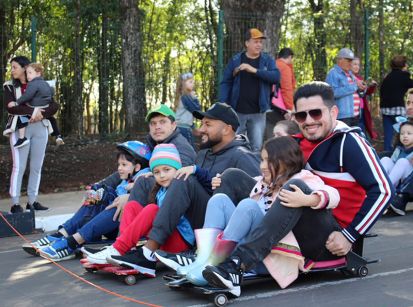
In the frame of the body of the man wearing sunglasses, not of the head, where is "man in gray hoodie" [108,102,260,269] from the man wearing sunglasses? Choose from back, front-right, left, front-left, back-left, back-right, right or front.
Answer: right

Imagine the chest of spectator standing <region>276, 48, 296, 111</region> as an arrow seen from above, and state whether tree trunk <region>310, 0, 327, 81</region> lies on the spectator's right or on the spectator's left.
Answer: on the spectator's left

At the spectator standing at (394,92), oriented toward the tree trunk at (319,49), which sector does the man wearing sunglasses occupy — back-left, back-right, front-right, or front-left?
back-left

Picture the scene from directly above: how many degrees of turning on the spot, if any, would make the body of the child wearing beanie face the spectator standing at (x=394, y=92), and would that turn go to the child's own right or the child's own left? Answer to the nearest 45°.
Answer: approximately 180°

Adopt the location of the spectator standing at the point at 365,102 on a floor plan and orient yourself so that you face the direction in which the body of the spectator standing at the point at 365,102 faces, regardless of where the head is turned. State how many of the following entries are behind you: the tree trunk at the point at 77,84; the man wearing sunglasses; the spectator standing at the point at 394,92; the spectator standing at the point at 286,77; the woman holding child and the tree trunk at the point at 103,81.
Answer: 1

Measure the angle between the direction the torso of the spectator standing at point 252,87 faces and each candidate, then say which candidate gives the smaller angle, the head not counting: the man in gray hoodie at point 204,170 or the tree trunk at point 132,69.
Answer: the man in gray hoodie

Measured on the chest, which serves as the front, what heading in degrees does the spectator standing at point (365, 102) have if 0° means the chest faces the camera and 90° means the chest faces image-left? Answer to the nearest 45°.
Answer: approximately 45°

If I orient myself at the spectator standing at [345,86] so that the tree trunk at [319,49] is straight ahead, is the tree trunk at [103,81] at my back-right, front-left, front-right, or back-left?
front-left

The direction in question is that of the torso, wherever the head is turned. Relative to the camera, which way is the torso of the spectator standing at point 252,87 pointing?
toward the camera

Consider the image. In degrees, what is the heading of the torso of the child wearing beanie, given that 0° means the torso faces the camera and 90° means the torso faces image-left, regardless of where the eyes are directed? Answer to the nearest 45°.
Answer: approximately 45°

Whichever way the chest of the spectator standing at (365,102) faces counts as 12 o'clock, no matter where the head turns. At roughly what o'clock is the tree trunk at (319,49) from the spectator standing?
The tree trunk is roughly at 4 o'clock from the spectator standing.

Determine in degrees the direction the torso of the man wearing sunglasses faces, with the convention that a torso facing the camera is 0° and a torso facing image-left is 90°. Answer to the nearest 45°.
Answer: approximately 45°

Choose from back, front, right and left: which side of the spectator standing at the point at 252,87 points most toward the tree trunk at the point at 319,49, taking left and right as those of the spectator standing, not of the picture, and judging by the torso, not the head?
back
